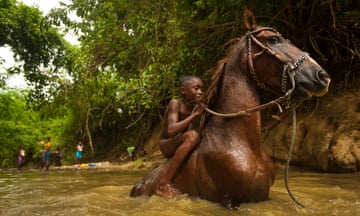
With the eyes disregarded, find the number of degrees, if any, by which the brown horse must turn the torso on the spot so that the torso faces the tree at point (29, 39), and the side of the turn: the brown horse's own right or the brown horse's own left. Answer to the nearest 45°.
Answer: approximately 180°

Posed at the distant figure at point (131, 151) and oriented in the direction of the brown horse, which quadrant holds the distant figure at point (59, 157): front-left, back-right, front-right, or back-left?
back-right

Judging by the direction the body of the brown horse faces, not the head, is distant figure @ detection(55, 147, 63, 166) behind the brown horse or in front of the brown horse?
behind

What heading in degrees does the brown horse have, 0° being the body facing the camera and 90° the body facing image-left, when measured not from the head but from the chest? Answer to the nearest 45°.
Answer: approximately 315°

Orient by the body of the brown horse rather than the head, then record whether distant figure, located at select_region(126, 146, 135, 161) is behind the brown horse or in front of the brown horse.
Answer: behind
